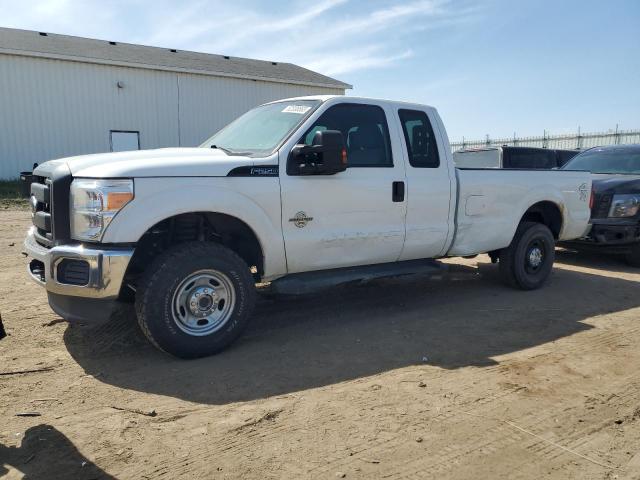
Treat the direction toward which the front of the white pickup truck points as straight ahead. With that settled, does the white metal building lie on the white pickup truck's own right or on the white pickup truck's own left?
on the white pickup truck's own right

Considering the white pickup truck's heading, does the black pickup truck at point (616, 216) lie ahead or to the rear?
to the rear

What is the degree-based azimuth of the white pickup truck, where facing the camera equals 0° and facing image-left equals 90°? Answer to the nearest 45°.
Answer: approximately 45°

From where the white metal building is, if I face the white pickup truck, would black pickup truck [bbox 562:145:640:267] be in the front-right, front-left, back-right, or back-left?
front-left
